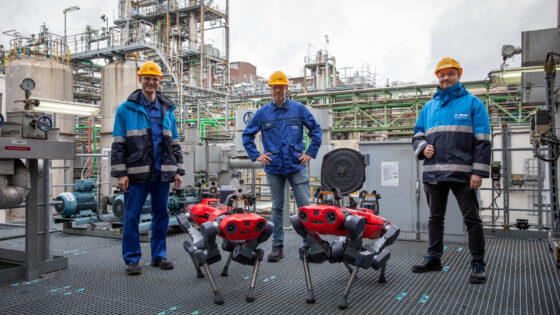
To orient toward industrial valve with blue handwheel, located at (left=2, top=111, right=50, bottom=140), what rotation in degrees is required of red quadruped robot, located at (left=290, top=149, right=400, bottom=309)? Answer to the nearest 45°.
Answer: approximately 45° to its right

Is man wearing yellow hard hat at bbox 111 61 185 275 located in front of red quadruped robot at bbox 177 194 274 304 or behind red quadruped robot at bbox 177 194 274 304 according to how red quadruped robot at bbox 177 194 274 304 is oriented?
behind

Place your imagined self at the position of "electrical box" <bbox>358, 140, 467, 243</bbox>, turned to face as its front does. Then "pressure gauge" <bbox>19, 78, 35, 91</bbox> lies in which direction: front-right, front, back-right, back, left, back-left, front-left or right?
front-right

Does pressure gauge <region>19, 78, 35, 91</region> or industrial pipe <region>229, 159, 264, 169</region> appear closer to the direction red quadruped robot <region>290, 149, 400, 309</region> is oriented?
the pressure gauge

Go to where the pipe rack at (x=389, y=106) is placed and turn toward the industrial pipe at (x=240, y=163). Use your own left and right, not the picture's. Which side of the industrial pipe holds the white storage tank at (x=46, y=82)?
right

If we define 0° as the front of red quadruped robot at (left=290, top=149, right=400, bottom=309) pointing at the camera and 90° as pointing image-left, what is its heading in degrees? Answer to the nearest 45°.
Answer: approximately 45°

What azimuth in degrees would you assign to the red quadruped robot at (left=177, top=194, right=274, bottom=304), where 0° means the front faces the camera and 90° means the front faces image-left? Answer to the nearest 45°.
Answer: approximately 315°

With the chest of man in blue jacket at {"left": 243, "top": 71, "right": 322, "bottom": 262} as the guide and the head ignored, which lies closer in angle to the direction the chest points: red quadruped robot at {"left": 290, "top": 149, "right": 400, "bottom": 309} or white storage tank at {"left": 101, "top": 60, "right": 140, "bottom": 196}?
the red quadruped robot
